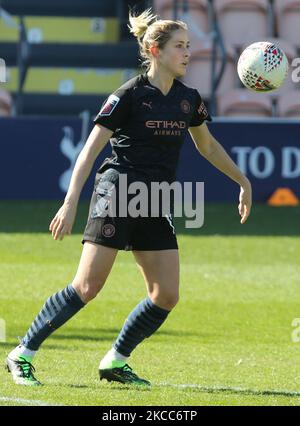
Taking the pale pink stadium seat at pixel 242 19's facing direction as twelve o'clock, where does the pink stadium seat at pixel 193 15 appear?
the pink stadium seat at pixel 193 15 is roughly at 2 o'clock from the pale pink stadium seat at pixel 242 19.

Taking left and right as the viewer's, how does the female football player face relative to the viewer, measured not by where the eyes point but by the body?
facing the viewer and to the right of the viewer

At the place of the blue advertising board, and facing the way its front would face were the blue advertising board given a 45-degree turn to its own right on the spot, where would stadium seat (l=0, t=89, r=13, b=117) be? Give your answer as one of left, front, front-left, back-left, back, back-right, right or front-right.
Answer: right

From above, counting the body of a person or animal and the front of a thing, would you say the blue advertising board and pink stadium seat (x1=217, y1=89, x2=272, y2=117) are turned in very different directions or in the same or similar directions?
same or similar directions

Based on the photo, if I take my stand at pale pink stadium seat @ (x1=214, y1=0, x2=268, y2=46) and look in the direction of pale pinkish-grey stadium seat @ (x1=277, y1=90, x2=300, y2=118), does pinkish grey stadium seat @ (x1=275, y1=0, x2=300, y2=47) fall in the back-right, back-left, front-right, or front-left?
front-left

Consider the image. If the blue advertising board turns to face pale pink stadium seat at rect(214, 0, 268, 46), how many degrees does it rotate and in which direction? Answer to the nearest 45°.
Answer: approximately 135° to its left

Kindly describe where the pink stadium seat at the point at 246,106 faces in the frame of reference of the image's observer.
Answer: facing the viewer

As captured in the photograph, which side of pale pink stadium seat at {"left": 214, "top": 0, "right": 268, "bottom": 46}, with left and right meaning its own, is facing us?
front

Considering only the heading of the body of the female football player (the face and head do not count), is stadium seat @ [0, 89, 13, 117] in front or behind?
behind

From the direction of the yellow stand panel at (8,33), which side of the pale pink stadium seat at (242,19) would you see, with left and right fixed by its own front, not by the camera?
right

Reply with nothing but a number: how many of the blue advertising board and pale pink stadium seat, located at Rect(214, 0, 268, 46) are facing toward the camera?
2

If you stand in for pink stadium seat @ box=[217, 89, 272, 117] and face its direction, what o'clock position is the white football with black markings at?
The white football with black markings is roughly at 12 o'clock from the pink stadium seat.

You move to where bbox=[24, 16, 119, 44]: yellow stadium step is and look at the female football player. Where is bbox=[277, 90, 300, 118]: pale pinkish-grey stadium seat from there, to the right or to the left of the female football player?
left
